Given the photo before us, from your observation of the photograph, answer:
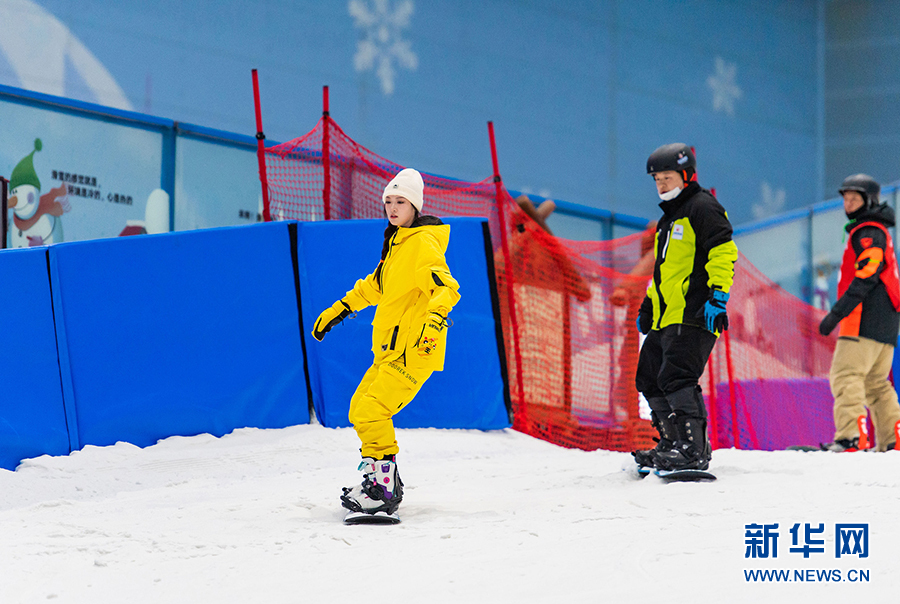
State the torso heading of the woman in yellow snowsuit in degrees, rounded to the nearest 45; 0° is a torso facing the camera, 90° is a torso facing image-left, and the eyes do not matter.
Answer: approximately 45°

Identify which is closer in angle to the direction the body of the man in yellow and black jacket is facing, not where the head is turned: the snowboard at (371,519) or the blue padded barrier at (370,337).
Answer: the snowboard

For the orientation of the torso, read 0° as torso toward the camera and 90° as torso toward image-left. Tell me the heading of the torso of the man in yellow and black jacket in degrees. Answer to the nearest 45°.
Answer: approximately 45°

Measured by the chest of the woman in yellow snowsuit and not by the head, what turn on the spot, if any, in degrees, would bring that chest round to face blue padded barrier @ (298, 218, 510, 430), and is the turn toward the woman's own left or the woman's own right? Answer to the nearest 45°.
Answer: approximately 135° to the woman's own right

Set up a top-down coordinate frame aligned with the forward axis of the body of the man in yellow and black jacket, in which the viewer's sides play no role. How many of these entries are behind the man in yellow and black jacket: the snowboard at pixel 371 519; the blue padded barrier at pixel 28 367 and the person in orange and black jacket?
1

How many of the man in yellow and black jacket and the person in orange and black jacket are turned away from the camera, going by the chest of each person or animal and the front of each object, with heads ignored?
0

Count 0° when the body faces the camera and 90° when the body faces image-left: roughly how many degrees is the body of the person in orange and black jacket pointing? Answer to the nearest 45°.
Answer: approximately 90°

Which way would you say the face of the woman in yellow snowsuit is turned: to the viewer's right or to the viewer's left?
to the viewer's left

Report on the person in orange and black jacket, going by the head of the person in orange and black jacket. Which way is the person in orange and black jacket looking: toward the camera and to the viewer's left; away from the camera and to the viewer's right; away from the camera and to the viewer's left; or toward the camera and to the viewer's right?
toward the camera and to the viewer's left

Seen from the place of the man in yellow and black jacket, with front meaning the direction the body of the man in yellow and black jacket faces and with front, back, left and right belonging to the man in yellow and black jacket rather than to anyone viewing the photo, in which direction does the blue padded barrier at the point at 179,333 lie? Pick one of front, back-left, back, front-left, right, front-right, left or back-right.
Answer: front-right
